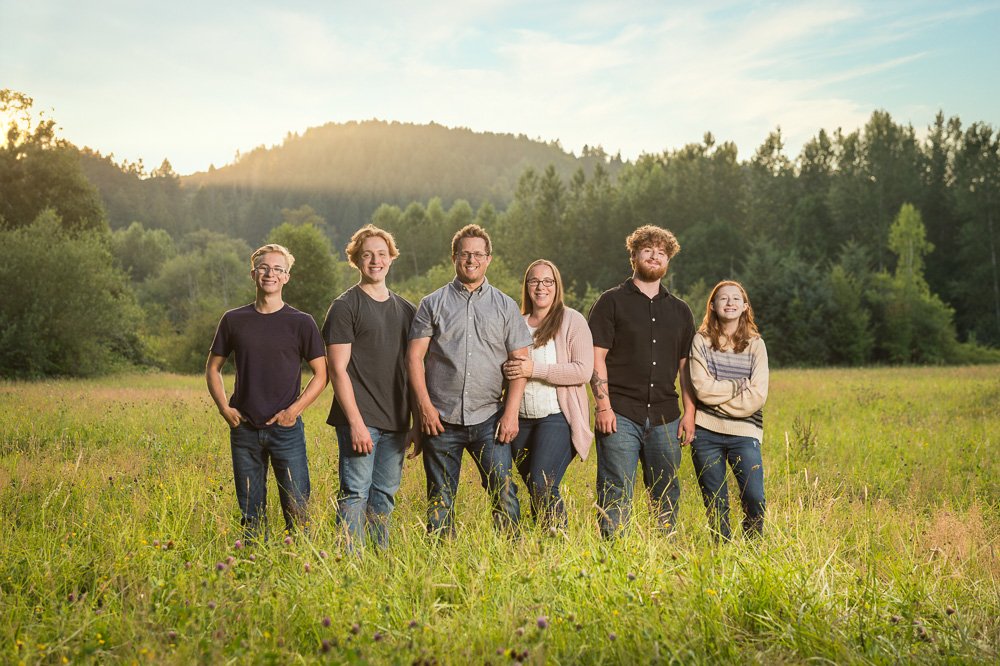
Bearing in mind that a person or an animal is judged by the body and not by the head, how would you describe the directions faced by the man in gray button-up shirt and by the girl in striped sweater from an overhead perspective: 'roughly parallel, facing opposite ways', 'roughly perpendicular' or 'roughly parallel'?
roughly parallel

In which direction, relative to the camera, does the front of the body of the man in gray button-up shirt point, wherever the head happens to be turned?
toward the camera

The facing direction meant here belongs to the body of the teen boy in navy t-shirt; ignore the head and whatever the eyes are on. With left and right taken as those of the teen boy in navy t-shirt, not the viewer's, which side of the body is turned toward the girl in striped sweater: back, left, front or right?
left

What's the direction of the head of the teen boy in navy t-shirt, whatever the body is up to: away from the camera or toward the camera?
toward the camera

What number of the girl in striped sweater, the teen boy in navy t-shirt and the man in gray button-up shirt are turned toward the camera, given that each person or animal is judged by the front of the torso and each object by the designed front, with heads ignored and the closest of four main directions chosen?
3

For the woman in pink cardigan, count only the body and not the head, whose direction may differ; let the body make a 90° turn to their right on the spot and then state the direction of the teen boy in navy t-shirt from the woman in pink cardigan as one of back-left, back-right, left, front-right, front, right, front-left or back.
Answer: front-left

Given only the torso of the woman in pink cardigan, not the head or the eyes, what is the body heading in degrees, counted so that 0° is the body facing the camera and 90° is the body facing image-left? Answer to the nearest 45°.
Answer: approximately 45°

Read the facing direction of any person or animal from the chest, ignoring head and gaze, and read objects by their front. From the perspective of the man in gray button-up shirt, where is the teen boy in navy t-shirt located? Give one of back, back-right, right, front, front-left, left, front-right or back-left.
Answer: right

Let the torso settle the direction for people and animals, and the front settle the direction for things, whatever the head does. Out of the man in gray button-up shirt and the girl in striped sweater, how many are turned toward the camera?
2

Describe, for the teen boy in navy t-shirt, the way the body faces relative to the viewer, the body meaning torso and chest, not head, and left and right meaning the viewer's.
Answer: facing the viewer

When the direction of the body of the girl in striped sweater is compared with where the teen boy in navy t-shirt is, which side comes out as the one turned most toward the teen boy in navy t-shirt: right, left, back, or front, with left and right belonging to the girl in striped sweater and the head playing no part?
right
